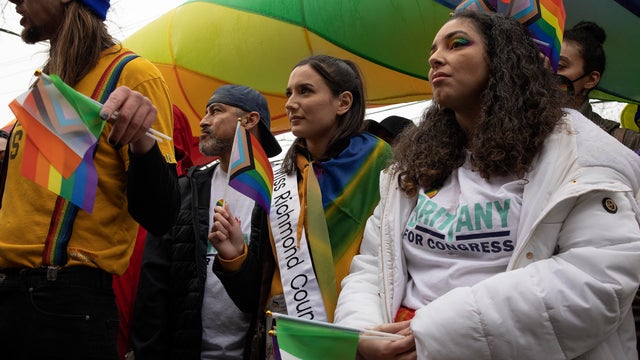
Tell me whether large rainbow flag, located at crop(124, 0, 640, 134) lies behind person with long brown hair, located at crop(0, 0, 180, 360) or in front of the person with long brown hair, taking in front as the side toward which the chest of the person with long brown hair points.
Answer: behind

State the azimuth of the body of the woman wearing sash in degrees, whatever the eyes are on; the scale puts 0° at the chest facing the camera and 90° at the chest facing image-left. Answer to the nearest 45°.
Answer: approximately 45°

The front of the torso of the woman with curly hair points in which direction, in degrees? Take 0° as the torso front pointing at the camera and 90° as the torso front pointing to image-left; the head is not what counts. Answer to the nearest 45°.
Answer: approximately 45°

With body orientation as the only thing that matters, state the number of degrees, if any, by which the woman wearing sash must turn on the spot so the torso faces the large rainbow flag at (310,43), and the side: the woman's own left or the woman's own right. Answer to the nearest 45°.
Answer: approximately 135° to the woman's own right

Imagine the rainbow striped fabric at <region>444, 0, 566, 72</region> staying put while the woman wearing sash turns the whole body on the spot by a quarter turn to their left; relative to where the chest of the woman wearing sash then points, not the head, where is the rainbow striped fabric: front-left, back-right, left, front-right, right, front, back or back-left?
front

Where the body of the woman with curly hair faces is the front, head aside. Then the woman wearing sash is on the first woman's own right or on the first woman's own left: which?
on the first woman's own right

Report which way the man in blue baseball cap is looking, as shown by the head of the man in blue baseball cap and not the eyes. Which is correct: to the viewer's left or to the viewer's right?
to the viewer's left

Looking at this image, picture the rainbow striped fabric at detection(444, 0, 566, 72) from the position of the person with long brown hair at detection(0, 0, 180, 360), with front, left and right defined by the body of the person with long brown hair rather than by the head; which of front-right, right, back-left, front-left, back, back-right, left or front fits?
back-left

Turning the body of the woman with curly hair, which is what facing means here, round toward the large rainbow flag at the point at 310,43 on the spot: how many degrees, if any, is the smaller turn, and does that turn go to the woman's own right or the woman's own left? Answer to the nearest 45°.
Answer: approximately 90° to the woman's own right
